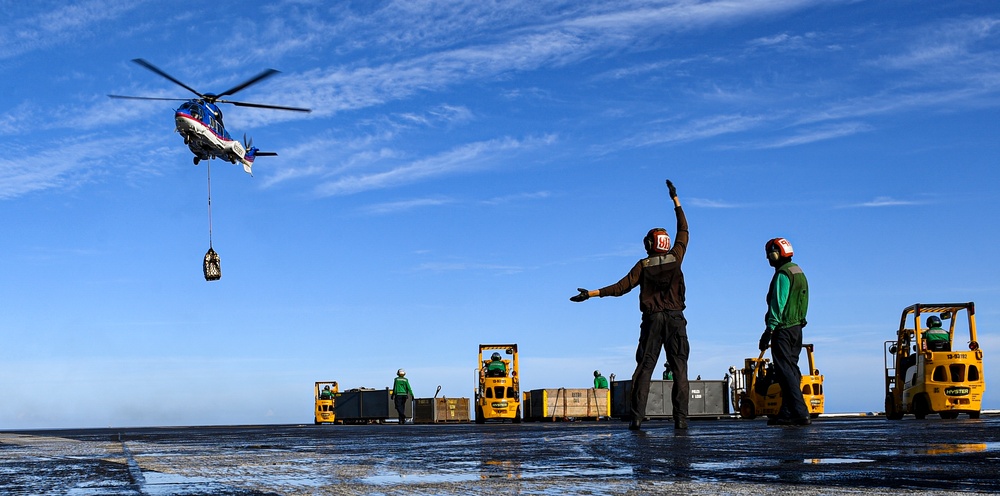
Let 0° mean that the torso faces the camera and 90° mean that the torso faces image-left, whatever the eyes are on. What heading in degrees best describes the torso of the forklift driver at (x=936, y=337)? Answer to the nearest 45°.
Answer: approximately 135°

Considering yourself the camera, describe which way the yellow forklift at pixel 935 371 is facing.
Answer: facing away from the viewer and to the left of the viewer

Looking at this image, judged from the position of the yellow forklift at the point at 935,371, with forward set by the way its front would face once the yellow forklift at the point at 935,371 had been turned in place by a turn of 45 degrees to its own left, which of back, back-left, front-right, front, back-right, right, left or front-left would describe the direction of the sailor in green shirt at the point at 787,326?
left
